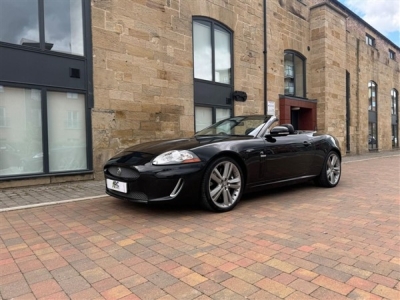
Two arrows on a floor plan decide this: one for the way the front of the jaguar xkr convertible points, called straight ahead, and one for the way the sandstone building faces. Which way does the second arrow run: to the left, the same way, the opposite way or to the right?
to the left

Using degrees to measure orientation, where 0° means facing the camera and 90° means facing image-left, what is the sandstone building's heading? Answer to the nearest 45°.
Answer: approximately 315°

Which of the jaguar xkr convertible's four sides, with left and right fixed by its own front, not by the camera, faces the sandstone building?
right

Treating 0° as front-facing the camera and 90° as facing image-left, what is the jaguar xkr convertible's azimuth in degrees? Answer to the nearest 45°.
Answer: approximately 45°

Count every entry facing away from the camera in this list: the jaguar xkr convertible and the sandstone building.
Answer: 0
